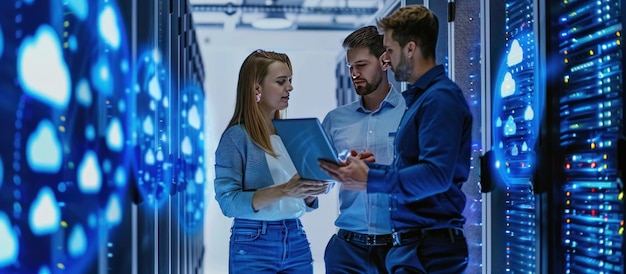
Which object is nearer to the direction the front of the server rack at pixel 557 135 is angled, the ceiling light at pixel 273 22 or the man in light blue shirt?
the man in light blue shirt

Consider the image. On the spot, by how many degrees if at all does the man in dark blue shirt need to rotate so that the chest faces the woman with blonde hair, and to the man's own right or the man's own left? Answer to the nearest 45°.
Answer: approximately 45° to the man's own right

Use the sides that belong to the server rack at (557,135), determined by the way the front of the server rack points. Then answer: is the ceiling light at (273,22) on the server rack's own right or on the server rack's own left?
on the server rack's own right

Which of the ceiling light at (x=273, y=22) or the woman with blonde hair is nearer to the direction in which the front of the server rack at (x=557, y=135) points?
the woman with blonde hair

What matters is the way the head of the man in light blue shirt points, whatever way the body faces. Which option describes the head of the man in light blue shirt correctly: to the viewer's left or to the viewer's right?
to the viewer's left

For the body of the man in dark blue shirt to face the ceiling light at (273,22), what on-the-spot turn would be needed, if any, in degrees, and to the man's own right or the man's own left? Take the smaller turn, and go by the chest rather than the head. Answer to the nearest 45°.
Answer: approximately 90° to the man's own right

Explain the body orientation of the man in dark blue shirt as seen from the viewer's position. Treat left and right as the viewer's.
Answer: facing to the left of the viewer

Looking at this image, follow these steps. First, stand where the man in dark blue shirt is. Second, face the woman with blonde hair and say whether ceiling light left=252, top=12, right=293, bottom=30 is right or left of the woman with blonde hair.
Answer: right

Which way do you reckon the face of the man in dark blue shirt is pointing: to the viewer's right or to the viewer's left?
to the viewer's left
